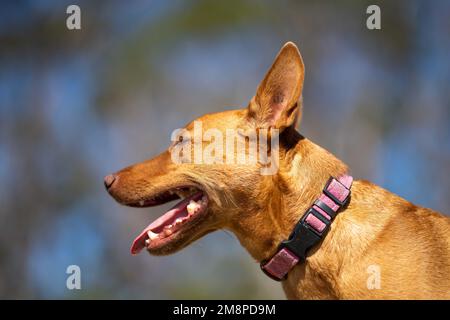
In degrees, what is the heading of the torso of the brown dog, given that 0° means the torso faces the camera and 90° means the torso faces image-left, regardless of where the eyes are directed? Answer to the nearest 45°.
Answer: approximately 90°
